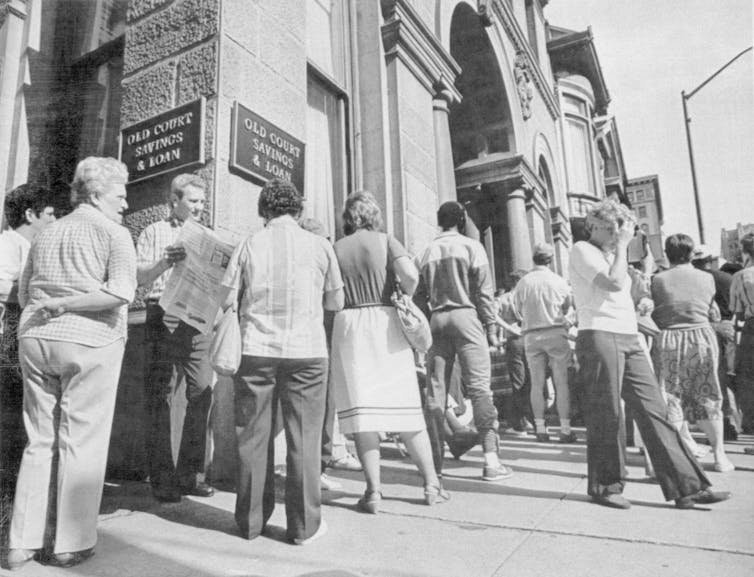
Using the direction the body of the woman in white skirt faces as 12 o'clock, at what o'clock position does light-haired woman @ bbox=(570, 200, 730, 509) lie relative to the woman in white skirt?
The light-haired woman is roughly at 3 o'clock from the woman in white skirt.

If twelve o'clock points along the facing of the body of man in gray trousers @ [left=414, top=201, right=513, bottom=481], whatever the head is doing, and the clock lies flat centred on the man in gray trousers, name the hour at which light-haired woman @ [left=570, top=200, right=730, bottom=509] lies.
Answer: The light-haired woman is roughly at 4 o'clock from the man in gray trousers.

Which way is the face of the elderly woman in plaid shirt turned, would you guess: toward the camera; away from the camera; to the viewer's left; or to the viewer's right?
to the viewer's right

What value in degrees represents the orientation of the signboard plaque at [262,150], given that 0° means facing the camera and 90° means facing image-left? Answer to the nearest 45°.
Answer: approximately 315°

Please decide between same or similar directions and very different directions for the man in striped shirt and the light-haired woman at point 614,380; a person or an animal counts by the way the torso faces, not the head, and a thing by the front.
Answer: very different directions

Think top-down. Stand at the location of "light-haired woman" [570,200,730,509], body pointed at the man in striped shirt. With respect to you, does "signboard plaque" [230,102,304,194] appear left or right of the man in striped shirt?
right

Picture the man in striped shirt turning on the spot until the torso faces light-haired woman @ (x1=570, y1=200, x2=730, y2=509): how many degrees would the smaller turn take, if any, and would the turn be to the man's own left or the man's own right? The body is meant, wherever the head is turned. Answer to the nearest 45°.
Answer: approximately 90° to the man's own right

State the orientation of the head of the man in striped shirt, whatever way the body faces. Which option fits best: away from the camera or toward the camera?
away from the camera

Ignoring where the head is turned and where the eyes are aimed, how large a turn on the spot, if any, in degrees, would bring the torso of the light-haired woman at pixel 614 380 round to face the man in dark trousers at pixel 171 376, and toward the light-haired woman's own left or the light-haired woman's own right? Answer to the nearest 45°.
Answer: approximately 90° to the light-haired woman's own right

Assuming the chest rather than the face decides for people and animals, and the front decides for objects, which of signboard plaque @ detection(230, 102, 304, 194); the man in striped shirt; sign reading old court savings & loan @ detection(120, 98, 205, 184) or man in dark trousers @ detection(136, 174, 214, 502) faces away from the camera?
the man in striped shirt

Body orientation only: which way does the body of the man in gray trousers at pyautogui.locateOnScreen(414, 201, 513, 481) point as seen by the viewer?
away from the camera

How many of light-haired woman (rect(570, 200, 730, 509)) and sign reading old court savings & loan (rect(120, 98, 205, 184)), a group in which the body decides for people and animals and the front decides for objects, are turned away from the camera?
0
